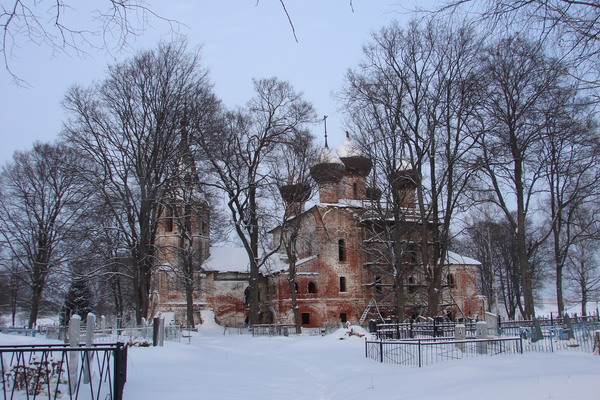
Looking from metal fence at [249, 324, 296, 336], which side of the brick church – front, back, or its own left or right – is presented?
left

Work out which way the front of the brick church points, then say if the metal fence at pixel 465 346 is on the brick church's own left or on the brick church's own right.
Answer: on the brick church's own left

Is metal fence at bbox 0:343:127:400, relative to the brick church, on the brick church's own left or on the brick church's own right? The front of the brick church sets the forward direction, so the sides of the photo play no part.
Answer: on the brick church's own left

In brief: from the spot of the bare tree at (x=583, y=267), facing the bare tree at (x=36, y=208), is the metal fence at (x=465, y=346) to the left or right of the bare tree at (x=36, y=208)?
left

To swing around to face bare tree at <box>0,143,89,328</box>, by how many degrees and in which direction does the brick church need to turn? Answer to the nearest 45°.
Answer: approximately 45° to its left

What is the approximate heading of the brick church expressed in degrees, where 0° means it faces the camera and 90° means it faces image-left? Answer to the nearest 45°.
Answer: approximately 90°

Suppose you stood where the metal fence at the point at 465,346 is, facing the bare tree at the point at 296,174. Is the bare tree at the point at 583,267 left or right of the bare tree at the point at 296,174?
right

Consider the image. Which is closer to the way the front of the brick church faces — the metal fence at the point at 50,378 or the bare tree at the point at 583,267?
the metal fence

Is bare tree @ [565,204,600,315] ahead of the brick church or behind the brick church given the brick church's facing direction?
behind
